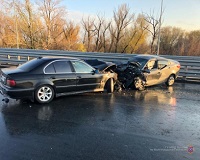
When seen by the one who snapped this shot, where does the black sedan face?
facing away from the viewer and to the right of the viewer

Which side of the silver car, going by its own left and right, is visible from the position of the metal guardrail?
right

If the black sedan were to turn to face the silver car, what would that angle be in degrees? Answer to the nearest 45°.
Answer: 0° — it already faces it

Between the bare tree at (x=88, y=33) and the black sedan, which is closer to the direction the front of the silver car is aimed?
the black sedan

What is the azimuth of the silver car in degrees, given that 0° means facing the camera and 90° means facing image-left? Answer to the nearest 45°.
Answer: approximately 45°

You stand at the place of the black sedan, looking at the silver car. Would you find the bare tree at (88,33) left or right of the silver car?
left

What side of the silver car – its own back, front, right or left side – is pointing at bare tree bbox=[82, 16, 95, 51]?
right

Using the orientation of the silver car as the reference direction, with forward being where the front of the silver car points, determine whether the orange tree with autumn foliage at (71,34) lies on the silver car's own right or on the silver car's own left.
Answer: on the silver car's own right

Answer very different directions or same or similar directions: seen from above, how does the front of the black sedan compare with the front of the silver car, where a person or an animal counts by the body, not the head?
very different directions
